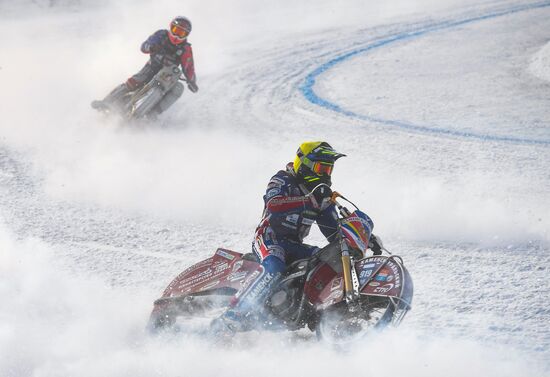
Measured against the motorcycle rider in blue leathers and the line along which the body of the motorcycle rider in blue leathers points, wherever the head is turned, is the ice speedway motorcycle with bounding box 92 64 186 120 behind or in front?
behind

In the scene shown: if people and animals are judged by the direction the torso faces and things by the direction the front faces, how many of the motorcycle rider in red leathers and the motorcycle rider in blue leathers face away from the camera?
0

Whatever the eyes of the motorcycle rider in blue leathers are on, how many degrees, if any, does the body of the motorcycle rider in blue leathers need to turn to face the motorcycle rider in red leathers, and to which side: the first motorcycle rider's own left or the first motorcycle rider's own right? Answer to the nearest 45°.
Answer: approximately 135° to the first motorcycle rider's own left

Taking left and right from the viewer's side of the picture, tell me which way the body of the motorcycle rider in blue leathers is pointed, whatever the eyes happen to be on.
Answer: facing the viewer and to the right of the viewer

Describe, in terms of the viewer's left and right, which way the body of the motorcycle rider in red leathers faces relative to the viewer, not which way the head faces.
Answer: facing the viewer

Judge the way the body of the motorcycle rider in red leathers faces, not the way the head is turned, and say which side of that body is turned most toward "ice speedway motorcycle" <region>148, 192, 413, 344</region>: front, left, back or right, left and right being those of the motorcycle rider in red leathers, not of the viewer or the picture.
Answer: front

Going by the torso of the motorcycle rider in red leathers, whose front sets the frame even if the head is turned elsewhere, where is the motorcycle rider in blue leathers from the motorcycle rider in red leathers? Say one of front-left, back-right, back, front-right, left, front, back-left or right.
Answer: front
